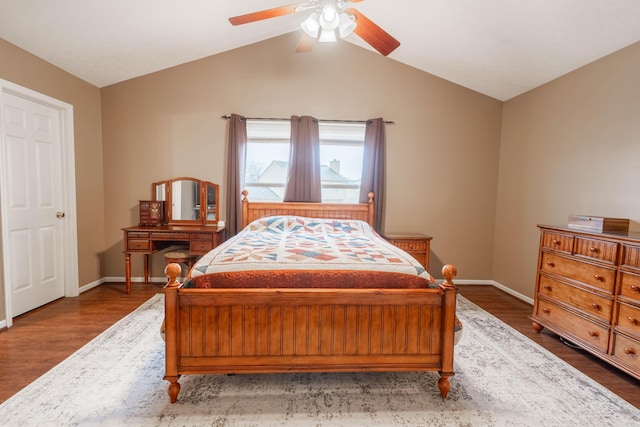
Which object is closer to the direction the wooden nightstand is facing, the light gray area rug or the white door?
the light gray area rug

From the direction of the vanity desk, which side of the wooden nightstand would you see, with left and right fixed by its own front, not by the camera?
right

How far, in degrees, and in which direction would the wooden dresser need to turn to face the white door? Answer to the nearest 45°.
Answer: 0° — it already faces it

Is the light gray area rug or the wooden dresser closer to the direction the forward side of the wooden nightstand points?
the light gray area rug

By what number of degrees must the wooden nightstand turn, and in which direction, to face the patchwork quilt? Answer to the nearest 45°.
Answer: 0° — it already faces it

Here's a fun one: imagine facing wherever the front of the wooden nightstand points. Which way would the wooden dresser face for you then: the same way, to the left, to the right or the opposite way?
to the right

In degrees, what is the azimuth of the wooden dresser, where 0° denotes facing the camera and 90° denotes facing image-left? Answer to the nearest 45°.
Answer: approximately 45°

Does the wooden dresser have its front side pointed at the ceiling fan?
yes

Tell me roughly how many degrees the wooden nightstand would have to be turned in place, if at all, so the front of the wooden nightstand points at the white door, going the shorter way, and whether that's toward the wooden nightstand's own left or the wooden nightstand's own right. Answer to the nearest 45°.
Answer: approximately 45° to the wooden nightstand's own right

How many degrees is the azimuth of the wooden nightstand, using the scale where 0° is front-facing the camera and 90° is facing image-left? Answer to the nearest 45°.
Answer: approximately 0°
